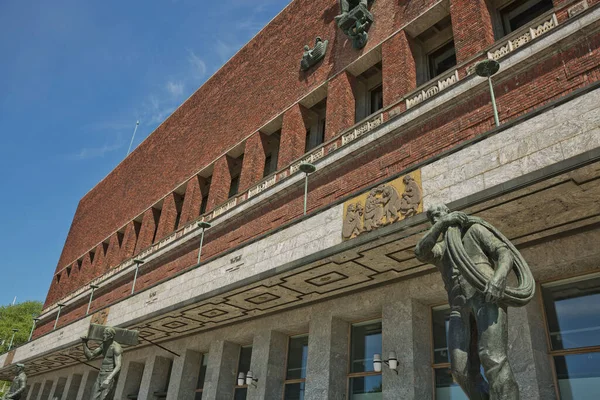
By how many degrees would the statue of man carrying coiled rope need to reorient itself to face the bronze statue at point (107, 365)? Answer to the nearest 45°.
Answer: approximately 90° to its right

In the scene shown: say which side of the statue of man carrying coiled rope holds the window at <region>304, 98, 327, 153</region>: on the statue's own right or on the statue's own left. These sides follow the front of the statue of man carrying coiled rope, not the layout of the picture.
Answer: on the statue's own right

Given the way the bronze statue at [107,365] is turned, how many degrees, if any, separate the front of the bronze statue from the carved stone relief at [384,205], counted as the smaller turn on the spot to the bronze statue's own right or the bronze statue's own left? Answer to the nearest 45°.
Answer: approximately 90° to the bronze statue's own left

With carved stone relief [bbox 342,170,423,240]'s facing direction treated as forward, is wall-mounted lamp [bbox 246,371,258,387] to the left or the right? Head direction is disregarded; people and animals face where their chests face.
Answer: on its right

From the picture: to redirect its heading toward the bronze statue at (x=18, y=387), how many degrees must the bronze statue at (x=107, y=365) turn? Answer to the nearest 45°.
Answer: approximately 135° to its right

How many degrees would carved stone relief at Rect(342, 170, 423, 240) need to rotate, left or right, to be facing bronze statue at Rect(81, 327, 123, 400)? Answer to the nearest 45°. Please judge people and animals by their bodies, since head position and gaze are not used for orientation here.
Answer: approximately 90° to its right

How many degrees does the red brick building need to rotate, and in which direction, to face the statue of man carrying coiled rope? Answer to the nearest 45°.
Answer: approximately 45° to its left
